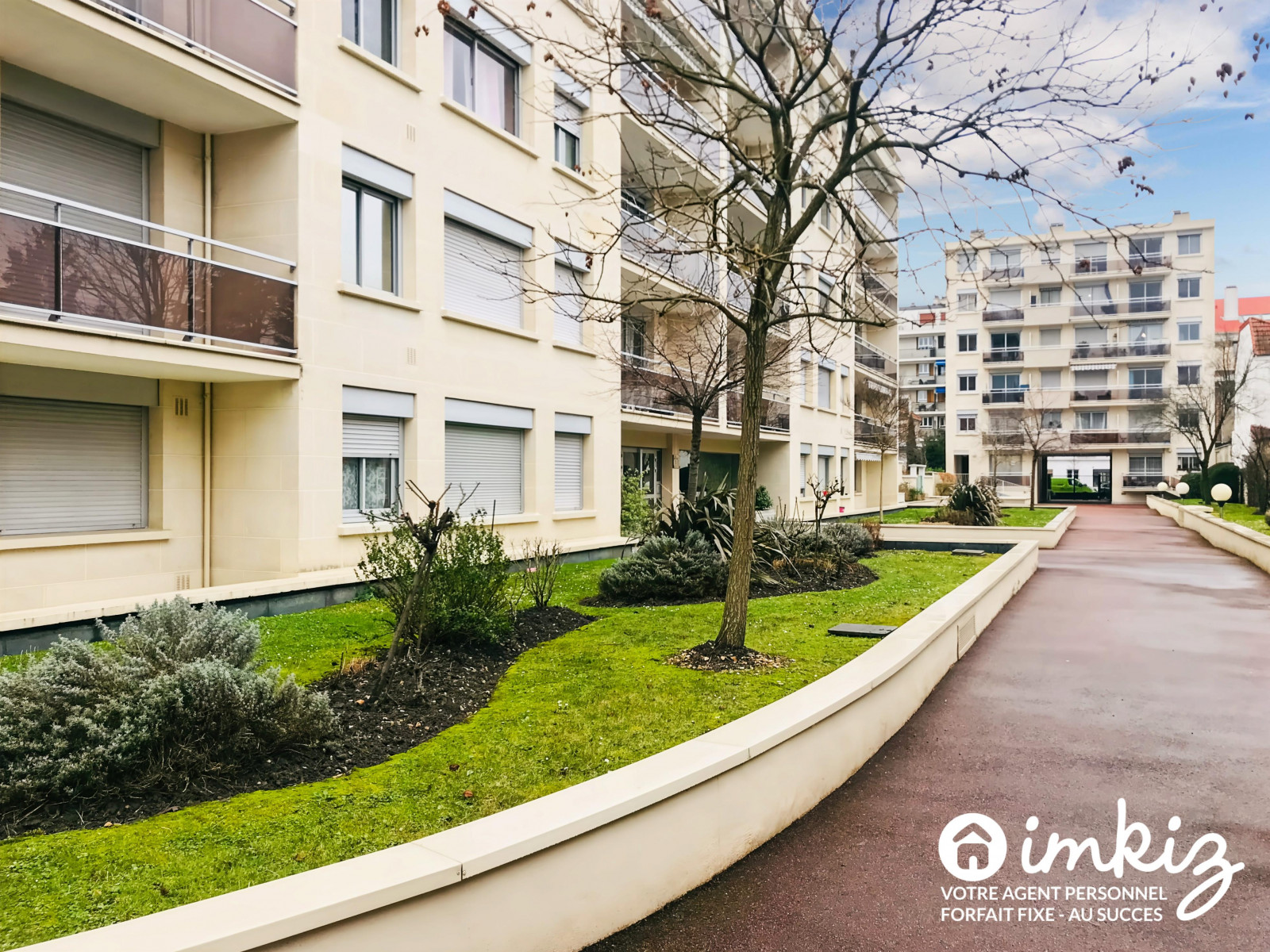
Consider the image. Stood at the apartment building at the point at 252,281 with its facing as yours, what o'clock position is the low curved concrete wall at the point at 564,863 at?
The low curved concrete wall is roughly at 1 o'clock from the apartment building.

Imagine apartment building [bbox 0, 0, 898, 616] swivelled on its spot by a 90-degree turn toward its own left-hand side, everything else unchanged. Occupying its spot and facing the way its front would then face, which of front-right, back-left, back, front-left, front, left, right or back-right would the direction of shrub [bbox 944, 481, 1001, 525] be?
front

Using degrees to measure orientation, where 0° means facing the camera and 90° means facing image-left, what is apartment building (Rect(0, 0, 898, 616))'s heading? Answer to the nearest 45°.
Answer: approximately 315°

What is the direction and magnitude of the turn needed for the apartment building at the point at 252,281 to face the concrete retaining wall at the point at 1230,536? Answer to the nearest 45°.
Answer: approximately 45° to its left

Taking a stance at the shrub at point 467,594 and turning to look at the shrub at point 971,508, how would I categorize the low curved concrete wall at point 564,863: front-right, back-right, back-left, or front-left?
back-right

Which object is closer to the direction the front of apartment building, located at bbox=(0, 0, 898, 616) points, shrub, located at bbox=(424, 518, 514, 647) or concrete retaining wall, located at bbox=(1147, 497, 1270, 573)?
the shrub

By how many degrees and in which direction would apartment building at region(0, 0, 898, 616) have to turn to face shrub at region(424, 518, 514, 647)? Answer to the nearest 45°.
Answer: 0° — it already faces it

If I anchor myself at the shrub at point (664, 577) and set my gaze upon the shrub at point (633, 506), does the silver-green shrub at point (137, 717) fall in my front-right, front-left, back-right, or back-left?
back-left

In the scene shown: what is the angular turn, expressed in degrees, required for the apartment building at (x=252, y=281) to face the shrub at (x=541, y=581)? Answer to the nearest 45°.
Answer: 0° — it already faces it
